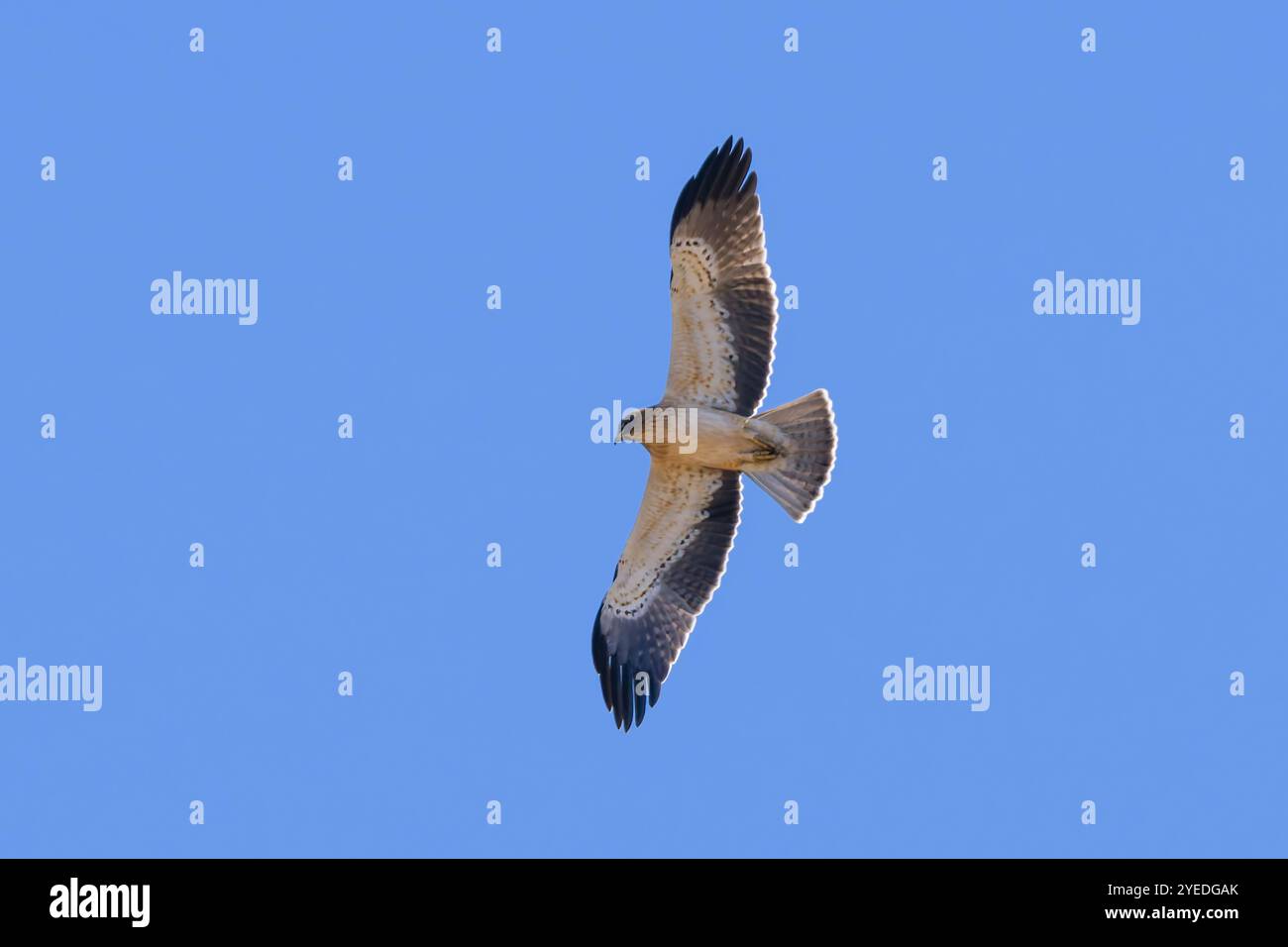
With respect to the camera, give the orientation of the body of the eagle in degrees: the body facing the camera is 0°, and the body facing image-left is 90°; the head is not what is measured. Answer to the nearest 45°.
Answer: approximately 90°
